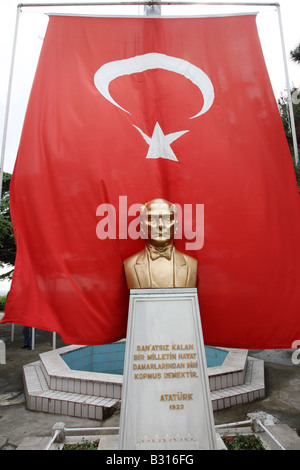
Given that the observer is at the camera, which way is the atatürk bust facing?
facing the viewer

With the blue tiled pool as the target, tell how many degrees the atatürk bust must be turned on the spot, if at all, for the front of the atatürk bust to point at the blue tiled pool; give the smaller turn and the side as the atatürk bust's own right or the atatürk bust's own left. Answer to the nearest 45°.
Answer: approximately 180°
